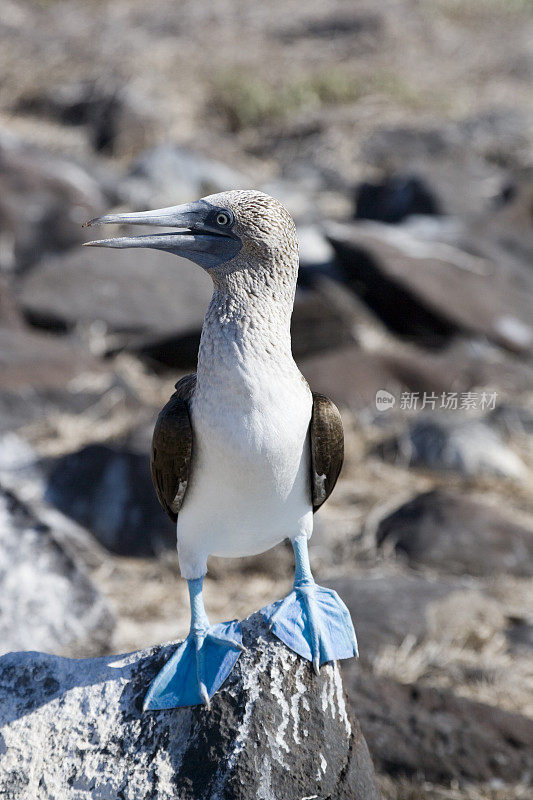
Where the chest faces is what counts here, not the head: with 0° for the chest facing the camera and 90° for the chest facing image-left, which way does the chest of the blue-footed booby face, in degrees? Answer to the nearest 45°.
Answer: approximately 0°

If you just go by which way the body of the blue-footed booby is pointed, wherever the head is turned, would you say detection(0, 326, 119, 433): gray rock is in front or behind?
behind

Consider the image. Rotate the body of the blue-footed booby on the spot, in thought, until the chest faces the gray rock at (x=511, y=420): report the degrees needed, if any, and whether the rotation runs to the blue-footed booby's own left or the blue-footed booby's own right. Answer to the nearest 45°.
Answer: approximately 135° to the blue-footed booby's own left

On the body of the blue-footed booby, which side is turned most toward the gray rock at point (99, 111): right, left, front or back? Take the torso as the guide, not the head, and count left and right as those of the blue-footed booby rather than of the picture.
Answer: back

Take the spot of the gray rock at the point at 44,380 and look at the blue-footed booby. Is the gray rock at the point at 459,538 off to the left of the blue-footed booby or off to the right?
left

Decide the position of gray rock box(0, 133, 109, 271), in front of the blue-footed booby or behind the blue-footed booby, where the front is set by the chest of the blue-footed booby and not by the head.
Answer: behind

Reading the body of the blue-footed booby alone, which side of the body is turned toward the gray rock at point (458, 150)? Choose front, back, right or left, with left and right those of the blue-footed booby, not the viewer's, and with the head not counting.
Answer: back

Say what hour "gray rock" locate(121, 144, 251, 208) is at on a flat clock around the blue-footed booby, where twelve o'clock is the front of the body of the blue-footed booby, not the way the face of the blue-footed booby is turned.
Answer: The gray rock is roughly at 6 o'clock from the blue-footed booby.

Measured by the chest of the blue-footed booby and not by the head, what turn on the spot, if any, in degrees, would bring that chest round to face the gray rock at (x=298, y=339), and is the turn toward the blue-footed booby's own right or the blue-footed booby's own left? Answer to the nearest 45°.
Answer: approximately 180°

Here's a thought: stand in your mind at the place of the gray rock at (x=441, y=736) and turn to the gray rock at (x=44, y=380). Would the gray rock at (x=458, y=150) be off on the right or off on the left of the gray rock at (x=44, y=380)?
right

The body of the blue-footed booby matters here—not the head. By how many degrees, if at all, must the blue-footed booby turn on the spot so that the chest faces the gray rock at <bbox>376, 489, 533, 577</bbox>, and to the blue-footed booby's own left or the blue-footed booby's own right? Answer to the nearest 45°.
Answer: approximately 135° to the blue-footed booby's own left
